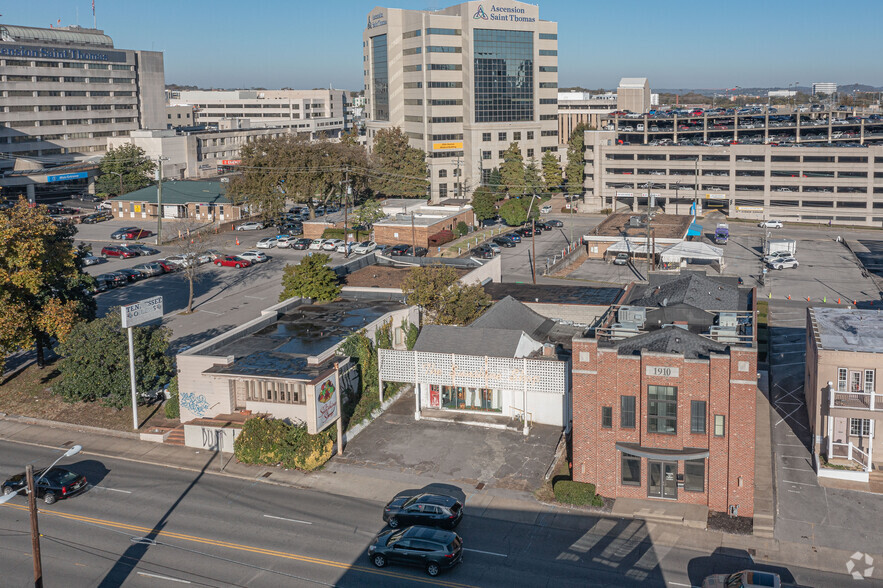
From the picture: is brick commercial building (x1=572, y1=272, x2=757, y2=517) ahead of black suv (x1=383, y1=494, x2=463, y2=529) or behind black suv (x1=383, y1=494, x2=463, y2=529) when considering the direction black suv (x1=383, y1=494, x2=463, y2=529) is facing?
behind

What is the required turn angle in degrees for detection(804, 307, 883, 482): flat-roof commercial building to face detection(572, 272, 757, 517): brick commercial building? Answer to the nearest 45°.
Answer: approximately 45° to its right

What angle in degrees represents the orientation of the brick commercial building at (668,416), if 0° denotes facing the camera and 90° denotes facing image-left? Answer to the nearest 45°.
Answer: approximately 0°

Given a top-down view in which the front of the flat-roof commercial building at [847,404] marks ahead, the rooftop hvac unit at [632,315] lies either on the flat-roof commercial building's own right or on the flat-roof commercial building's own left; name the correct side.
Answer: on the flat-roof commercial building's own right

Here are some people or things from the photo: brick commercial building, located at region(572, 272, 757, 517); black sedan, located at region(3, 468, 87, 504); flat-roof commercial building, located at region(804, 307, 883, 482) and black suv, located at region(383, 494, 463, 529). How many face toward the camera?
2

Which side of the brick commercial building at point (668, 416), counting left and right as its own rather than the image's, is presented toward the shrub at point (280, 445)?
right

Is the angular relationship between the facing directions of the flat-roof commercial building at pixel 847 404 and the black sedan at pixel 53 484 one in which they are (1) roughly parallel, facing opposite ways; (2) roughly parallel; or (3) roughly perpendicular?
roughly perpendicular

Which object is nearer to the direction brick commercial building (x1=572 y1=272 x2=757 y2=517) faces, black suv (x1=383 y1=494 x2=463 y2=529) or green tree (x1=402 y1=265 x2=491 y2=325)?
the black suv

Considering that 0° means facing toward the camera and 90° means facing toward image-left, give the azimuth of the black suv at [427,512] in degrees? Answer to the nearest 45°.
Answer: approximately 90°
